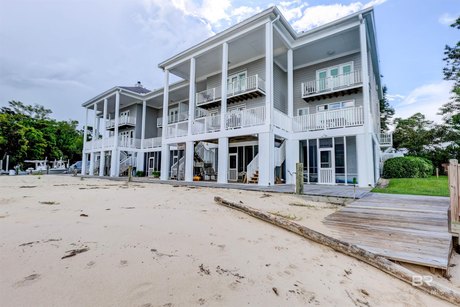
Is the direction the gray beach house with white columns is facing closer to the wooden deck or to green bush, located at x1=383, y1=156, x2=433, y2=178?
the wooden deck

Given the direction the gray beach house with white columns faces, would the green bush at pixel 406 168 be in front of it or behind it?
behind

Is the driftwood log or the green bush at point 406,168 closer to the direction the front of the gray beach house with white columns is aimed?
the driftwood log

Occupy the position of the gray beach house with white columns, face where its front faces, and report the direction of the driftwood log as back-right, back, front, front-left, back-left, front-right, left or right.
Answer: front-left

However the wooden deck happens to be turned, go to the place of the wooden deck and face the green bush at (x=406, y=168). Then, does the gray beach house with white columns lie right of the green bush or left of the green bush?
left

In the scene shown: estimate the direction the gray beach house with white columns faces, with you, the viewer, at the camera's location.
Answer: facing the viewer and to the left of the viewer

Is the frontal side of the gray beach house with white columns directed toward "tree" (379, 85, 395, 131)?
no

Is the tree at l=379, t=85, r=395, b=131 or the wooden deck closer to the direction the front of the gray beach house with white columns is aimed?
the wooden deck
